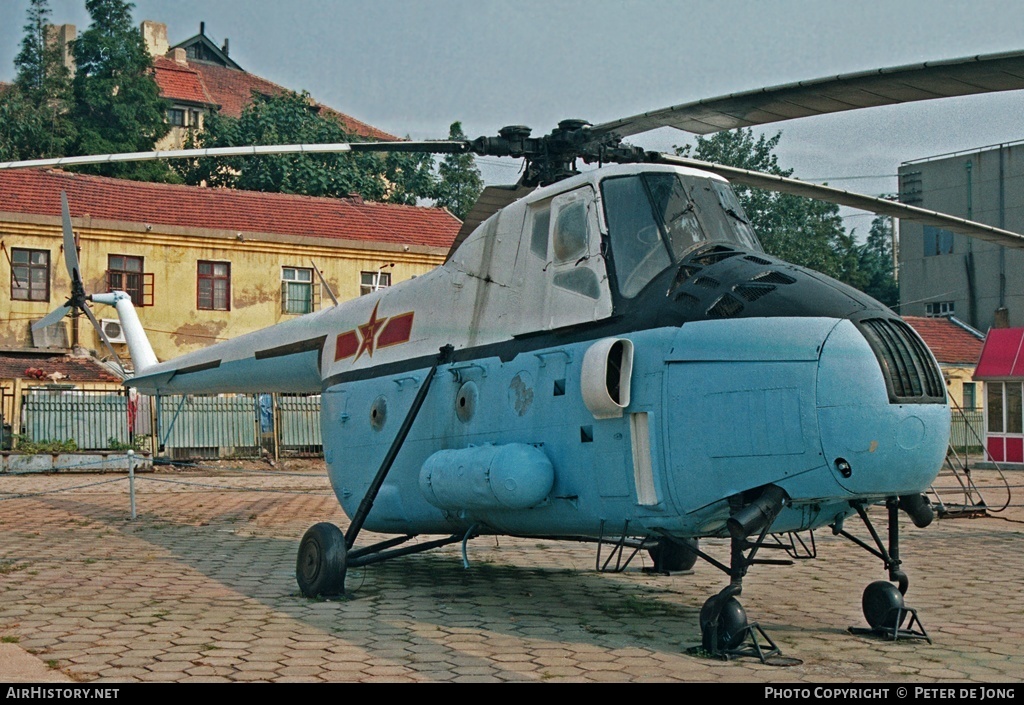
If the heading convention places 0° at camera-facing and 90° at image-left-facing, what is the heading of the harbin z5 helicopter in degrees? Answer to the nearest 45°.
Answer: approximately 315°

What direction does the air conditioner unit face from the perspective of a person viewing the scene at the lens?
facing the viewer

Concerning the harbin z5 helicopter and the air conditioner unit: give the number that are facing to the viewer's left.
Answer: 0

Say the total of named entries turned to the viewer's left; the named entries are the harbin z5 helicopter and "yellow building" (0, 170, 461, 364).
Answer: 0

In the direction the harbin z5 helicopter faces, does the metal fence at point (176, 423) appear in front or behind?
behind

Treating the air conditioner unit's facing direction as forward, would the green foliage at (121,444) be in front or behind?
in front

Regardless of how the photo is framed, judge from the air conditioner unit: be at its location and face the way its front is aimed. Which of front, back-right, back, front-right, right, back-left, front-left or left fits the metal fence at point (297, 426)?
front-left

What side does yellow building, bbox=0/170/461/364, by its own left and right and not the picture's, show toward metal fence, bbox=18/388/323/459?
front

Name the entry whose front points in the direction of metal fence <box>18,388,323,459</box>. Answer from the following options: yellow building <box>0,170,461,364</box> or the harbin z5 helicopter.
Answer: the yellow building

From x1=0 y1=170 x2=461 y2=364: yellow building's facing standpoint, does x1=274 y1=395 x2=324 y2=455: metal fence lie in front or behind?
in front

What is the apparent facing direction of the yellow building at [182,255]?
toward the camera
